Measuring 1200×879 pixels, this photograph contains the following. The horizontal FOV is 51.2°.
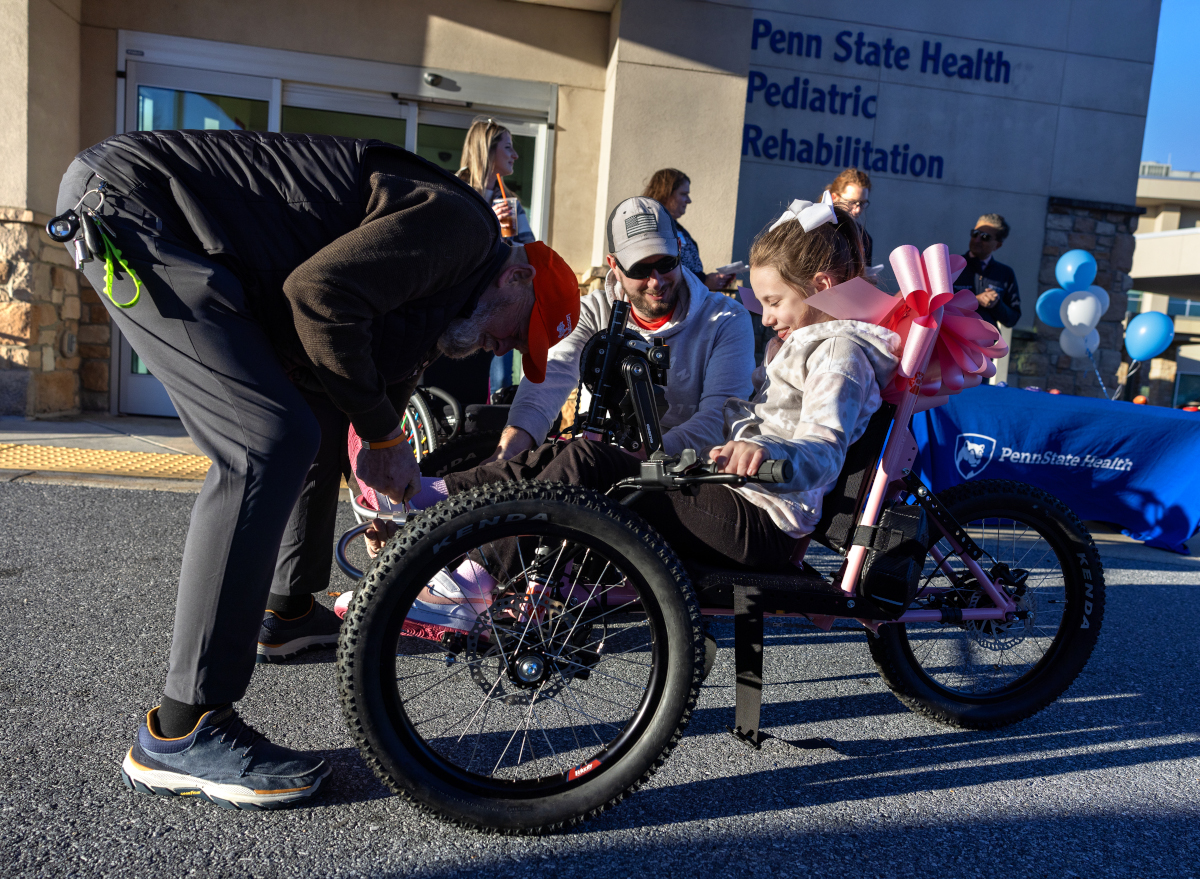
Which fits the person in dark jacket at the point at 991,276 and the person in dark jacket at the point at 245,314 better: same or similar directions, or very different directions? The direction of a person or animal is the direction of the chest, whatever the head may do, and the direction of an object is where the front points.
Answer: very different directions

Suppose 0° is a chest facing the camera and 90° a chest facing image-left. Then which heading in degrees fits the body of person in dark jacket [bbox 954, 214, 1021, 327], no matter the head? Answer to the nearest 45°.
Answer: approximately 45°

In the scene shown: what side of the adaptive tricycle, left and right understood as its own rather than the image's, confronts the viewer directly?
left

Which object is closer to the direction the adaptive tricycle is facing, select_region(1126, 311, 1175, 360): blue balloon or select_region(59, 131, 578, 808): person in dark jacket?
the person in dark jacket

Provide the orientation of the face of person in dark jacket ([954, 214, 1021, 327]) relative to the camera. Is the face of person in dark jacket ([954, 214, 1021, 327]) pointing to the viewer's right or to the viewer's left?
to the viewer's left

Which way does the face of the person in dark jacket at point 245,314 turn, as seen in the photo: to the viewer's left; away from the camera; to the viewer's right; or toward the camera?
to the viewer's right

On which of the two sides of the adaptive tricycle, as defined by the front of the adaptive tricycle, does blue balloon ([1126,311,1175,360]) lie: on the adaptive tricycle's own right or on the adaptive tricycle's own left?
on the adaptive tricycle's own right

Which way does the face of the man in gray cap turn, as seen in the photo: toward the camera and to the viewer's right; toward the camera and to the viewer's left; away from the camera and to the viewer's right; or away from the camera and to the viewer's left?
toward the camera and to the viewer's right

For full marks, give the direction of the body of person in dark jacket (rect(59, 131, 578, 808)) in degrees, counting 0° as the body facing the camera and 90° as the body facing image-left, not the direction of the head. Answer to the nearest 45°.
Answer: approximately 270°
